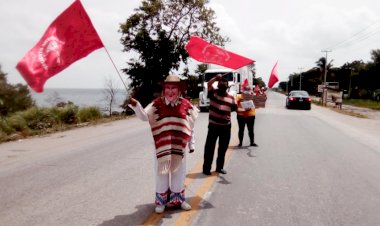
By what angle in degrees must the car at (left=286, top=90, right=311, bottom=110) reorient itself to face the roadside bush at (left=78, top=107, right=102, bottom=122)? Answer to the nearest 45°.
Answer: approximately 135° to its left

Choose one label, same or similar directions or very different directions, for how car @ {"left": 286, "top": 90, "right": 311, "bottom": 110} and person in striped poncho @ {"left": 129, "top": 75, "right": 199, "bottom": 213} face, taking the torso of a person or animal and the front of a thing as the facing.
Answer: very different directions

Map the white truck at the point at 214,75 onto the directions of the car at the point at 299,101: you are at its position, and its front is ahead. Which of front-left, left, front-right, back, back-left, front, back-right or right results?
back-left

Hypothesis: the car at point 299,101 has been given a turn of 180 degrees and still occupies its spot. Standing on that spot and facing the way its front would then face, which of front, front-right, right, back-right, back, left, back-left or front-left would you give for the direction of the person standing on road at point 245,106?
front

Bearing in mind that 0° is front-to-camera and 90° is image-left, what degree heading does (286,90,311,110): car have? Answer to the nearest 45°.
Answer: approximately 180°

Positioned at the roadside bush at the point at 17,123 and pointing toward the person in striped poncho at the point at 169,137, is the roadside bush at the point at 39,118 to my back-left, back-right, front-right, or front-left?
back-left

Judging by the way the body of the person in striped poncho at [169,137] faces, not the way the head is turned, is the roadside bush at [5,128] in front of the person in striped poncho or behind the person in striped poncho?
behind

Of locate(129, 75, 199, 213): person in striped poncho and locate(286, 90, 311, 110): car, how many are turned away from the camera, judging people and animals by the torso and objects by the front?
1

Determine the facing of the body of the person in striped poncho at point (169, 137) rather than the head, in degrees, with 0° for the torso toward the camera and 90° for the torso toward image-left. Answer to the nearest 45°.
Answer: approximately 0°

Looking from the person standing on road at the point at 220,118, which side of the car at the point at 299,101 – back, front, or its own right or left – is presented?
back
